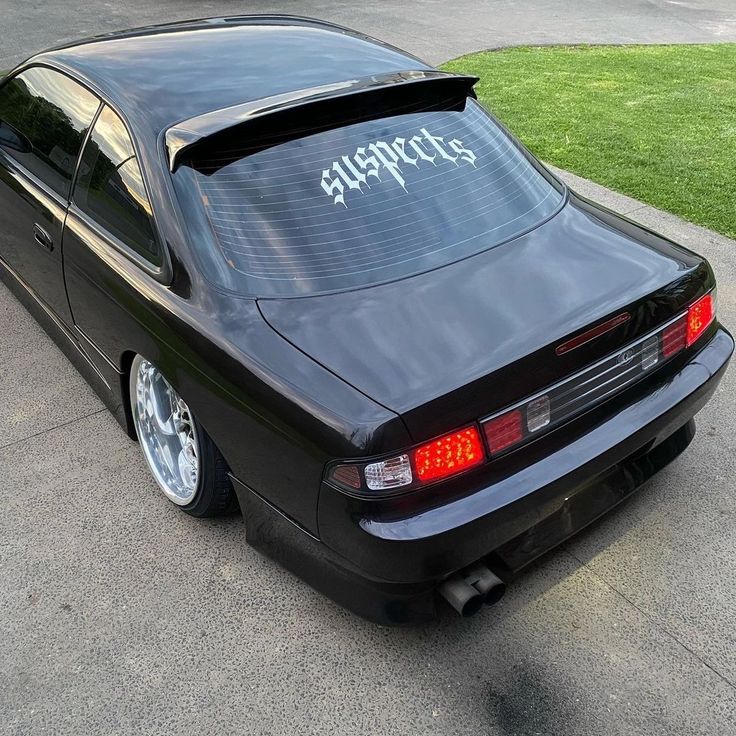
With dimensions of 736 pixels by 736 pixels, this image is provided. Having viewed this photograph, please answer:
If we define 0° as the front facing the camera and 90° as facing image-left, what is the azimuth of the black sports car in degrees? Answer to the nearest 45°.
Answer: approximately 135°
